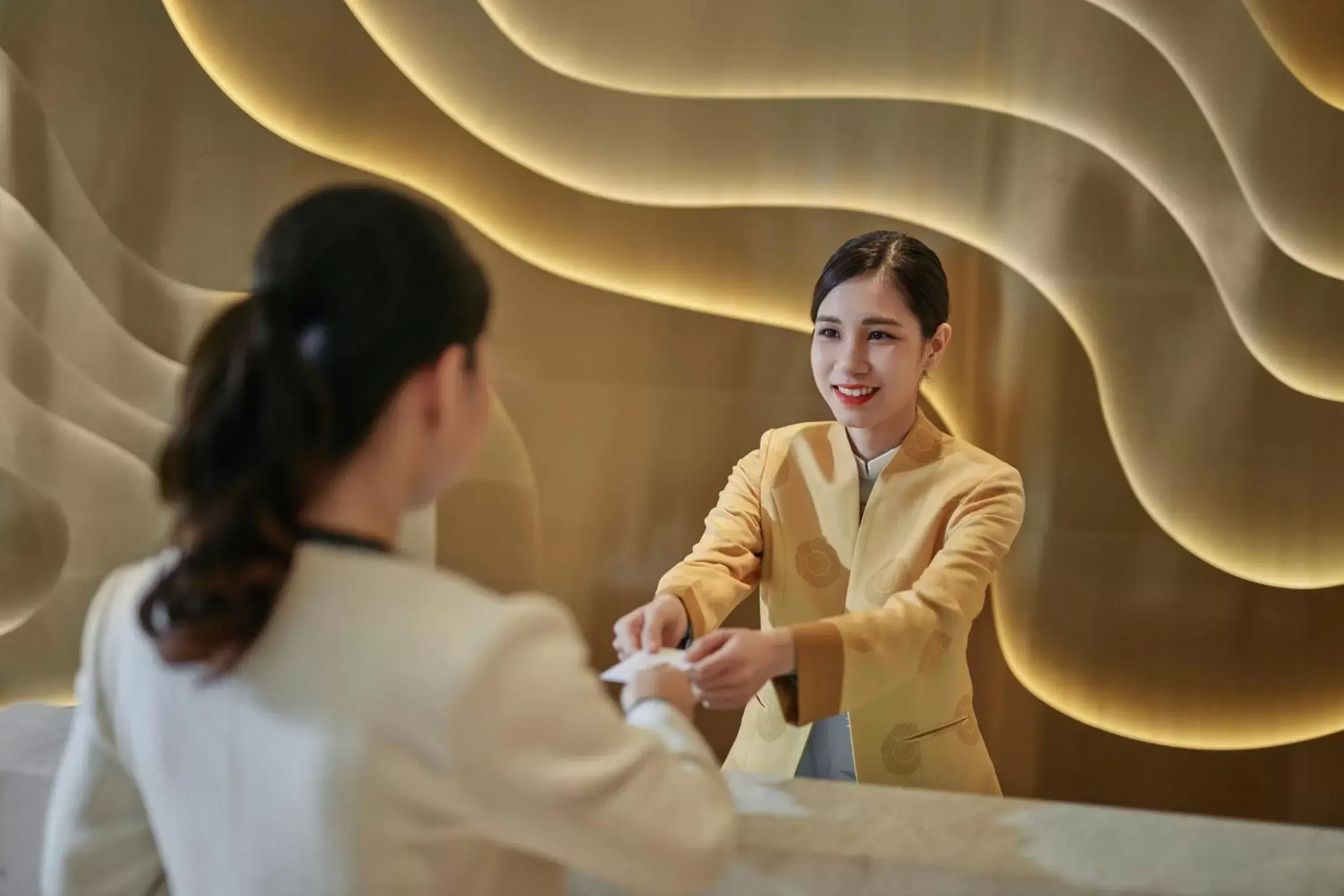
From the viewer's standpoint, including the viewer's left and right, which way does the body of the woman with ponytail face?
facing away from the viewer and to the right of the viewer

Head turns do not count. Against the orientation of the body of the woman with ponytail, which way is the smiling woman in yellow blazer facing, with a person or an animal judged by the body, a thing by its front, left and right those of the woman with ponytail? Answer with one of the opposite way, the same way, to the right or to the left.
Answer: the opposite way

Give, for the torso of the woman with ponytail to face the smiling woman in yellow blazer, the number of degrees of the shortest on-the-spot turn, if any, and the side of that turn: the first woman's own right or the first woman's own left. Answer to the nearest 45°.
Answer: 0° — they already face them

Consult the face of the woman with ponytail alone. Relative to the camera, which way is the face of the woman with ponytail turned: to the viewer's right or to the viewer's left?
to the viewer's right

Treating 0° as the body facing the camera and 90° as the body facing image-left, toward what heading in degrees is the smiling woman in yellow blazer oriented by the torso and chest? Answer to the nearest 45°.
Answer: approximately 45°
